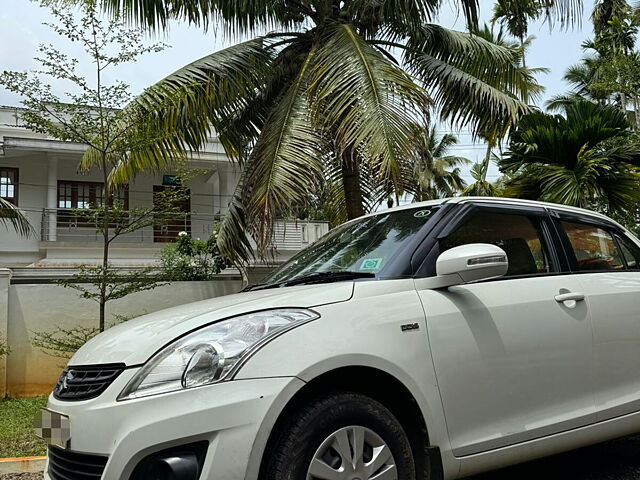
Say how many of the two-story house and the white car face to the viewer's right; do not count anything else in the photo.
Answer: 0

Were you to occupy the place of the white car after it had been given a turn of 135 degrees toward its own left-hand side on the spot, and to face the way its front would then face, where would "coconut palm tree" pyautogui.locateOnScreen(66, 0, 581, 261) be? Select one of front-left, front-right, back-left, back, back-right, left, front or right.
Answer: left

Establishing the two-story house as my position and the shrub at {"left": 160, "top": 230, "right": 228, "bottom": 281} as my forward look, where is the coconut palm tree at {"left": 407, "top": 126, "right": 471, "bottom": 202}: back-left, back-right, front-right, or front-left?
back-left

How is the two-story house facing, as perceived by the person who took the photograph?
facing the viewer

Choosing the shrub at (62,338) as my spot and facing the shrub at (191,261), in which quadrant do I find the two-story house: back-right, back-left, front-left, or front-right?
front-left

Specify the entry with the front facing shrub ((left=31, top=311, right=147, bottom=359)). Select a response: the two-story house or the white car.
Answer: the two-story house

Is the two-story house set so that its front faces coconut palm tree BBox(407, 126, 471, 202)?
no

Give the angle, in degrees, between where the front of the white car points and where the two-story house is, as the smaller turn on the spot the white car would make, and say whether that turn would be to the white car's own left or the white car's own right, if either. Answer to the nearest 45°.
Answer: approximately 90° to the white car's own right

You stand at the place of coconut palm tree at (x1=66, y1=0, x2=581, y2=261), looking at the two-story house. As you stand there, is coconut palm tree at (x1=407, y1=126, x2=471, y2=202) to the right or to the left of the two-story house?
right

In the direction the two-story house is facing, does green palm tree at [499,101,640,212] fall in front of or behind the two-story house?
in front

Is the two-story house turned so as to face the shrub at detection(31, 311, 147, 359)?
yes
